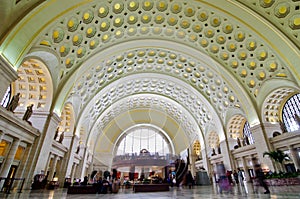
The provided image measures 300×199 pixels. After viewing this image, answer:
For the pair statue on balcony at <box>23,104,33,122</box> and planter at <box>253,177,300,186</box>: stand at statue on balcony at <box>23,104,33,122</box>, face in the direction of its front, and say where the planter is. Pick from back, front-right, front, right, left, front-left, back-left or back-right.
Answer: front-right

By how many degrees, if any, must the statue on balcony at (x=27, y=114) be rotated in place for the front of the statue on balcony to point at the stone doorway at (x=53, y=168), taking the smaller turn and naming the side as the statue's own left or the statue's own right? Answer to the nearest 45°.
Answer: approximately 45° to the statue's own left

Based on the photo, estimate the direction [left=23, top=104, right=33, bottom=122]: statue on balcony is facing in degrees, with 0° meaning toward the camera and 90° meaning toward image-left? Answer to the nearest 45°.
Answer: approximately 270°

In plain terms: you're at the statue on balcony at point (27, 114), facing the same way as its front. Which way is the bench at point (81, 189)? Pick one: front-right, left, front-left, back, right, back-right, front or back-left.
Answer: front-right

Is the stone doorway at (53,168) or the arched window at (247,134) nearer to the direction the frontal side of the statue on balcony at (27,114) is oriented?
the arched window

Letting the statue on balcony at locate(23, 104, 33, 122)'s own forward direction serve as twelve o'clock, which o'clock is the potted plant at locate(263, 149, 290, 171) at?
The potted plant is roughly at 1 o'clock from the statue on balcony.

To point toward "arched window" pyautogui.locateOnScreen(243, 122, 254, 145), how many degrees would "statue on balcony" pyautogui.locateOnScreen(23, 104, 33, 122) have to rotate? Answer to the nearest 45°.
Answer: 0° — it already faces it
